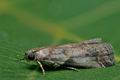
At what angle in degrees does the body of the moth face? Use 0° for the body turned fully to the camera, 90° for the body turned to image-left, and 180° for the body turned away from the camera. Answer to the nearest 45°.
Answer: approximately 90°
